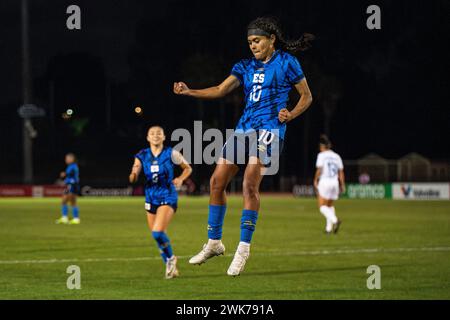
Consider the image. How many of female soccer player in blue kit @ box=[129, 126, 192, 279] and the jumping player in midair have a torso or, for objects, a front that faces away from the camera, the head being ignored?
0

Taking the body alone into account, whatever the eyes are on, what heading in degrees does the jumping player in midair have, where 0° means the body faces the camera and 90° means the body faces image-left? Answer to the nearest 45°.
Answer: approximately 45°

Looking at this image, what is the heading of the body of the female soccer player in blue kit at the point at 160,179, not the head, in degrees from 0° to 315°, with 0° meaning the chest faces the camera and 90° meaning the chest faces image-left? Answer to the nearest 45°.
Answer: approximately 0°

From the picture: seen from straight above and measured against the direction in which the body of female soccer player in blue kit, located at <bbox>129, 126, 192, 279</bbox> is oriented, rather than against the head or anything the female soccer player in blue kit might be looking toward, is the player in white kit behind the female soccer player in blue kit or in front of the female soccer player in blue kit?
behind

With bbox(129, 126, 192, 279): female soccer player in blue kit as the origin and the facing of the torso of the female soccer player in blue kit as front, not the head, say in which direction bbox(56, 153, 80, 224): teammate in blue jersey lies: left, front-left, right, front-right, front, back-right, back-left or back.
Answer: back

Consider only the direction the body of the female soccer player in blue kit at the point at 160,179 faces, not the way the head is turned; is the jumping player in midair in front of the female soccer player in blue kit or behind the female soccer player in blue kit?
in front

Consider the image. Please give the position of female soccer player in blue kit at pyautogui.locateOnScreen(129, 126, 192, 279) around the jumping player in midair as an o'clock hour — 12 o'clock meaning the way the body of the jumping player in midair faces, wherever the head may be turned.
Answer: The female soccer player in blue kit is roughly at 4 o'clock from the jumping player in midair.
